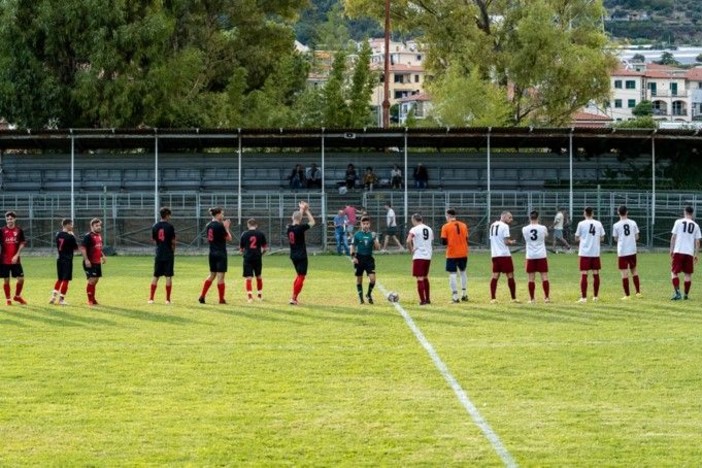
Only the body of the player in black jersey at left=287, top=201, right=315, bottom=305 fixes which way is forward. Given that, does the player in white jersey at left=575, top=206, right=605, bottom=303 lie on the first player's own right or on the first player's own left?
on the first player's own right

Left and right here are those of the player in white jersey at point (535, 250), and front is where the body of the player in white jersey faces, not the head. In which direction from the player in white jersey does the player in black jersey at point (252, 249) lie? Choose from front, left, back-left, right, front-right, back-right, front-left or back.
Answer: left

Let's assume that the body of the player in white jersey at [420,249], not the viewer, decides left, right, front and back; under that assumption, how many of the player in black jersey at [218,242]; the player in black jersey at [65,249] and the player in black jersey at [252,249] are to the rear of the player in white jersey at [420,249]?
0

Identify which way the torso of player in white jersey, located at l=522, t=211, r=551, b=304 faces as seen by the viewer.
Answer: away from the camera

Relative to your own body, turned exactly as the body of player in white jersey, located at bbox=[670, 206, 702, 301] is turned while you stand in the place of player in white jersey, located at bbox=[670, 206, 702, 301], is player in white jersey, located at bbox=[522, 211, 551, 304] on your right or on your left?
on your left

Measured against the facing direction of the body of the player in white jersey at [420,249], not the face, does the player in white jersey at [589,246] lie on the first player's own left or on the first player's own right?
on the first player's own right

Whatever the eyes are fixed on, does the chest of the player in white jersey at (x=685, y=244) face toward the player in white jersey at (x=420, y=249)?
no

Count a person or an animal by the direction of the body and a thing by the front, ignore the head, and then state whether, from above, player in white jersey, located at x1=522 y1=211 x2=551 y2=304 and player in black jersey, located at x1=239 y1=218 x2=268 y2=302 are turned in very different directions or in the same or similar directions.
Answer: same or similar directions

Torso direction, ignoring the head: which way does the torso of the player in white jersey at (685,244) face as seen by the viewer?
away from the camera

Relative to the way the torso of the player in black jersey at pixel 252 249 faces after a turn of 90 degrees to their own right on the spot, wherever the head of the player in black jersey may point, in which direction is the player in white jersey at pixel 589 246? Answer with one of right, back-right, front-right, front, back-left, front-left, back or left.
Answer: front

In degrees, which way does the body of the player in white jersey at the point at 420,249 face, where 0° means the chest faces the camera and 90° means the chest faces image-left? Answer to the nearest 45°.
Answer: approximately 135°

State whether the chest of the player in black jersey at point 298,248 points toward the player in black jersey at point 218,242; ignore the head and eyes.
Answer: no

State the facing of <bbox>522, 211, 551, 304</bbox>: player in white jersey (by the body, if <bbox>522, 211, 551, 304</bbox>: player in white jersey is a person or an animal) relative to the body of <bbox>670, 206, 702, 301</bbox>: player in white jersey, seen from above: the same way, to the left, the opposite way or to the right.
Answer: the same way

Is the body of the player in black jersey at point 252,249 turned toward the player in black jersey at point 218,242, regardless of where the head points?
no

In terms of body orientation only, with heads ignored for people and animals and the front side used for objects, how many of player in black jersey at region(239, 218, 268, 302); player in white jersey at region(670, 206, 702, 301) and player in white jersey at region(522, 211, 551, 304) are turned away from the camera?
3

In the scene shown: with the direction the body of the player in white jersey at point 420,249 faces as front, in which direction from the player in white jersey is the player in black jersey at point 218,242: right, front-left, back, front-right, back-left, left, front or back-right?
front-left

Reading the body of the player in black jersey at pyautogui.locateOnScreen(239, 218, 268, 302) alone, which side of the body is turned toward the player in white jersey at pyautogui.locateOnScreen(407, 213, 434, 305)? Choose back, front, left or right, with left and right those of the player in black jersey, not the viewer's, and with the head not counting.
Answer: right

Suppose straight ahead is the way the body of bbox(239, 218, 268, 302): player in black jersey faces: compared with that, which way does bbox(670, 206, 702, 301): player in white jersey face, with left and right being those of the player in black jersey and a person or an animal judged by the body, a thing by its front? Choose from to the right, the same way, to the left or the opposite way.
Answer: the same way

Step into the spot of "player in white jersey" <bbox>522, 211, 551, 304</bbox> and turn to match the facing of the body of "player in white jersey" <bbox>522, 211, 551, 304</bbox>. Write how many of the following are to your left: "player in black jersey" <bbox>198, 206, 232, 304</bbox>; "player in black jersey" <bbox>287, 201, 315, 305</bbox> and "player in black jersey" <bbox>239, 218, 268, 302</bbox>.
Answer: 3

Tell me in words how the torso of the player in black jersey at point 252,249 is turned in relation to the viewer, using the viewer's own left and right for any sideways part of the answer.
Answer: facing away from the viewer

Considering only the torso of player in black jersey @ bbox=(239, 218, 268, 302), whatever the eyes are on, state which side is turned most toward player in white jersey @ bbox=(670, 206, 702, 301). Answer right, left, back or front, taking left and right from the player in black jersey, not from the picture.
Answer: right

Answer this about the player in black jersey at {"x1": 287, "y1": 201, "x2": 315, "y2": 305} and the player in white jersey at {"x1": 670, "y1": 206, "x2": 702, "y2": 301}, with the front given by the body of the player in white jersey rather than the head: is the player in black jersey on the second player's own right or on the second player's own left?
on the second player's own left

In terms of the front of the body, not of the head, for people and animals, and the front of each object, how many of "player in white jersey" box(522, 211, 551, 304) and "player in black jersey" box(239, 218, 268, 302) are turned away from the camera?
2
